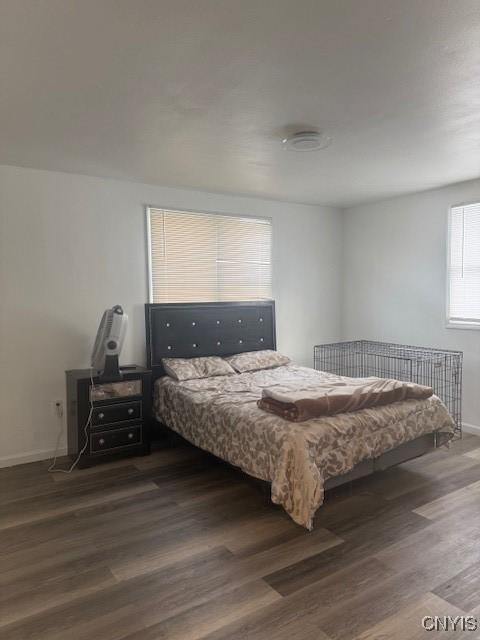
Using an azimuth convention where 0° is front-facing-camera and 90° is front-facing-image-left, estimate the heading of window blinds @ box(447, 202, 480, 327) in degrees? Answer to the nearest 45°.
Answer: approximately 45°

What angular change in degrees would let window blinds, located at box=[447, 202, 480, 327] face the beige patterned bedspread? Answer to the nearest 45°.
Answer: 0° — it already faces it

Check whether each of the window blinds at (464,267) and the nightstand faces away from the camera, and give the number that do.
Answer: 0

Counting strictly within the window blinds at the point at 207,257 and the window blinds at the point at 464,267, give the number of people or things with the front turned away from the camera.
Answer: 0

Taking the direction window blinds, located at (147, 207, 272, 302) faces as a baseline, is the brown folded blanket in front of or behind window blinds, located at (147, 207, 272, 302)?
in front

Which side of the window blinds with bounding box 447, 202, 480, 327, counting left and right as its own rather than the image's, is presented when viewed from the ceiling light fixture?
front

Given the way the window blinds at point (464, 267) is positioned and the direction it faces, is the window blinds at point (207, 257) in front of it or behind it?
in front

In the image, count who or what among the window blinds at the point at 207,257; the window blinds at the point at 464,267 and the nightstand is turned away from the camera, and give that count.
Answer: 0

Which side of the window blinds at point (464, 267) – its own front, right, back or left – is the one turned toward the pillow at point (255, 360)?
front

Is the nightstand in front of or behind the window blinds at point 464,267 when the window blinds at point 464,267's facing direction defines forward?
in front

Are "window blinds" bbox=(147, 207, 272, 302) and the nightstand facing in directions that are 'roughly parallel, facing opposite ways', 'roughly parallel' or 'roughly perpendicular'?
roughly parallel

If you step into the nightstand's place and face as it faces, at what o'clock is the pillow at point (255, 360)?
The pillow is roughly at 10 o'clock from the nightstand.

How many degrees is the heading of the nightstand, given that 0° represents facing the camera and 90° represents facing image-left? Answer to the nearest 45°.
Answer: approximately 315°

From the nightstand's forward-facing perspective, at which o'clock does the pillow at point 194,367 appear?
The pillow is roughly at 10 o'clock from the nightstand.

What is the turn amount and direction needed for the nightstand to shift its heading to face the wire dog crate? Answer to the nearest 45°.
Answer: approximately 45° to its left

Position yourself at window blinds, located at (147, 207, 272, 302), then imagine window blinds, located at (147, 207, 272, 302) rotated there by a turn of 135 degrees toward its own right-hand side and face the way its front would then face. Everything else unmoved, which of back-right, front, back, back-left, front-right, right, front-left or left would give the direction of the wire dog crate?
back

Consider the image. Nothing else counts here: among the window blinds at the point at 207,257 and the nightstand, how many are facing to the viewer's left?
0
